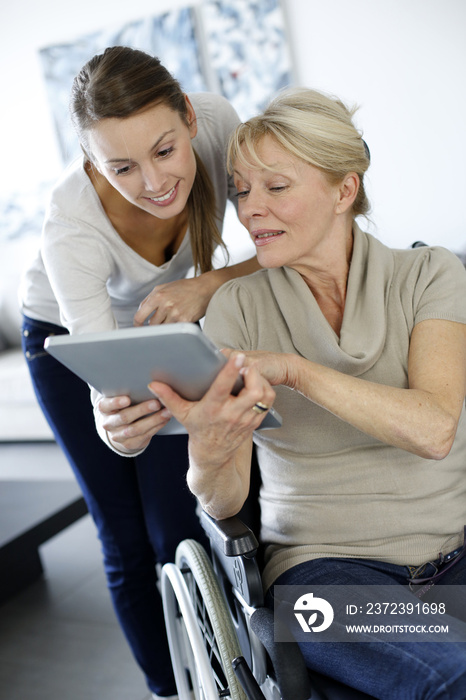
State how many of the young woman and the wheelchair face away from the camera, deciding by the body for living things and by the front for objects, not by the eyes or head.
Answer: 0

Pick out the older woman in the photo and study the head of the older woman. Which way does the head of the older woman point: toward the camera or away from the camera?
toward the camera

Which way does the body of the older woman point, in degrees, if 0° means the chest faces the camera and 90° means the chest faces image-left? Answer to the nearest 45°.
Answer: approximately 0°

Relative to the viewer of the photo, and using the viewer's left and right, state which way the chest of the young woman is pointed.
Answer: facing the viewer and to the right of the viewer
